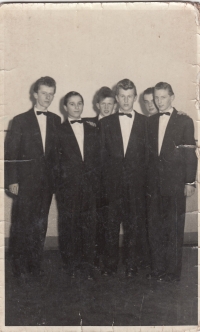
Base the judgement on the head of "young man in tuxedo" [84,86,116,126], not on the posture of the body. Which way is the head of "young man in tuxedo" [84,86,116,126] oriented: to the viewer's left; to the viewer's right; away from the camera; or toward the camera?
toward the camera

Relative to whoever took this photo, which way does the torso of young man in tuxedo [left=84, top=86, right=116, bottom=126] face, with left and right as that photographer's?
facing the viewer

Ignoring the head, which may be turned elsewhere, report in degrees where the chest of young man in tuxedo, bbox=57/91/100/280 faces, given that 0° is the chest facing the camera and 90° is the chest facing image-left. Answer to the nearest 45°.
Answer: approximately 0°
